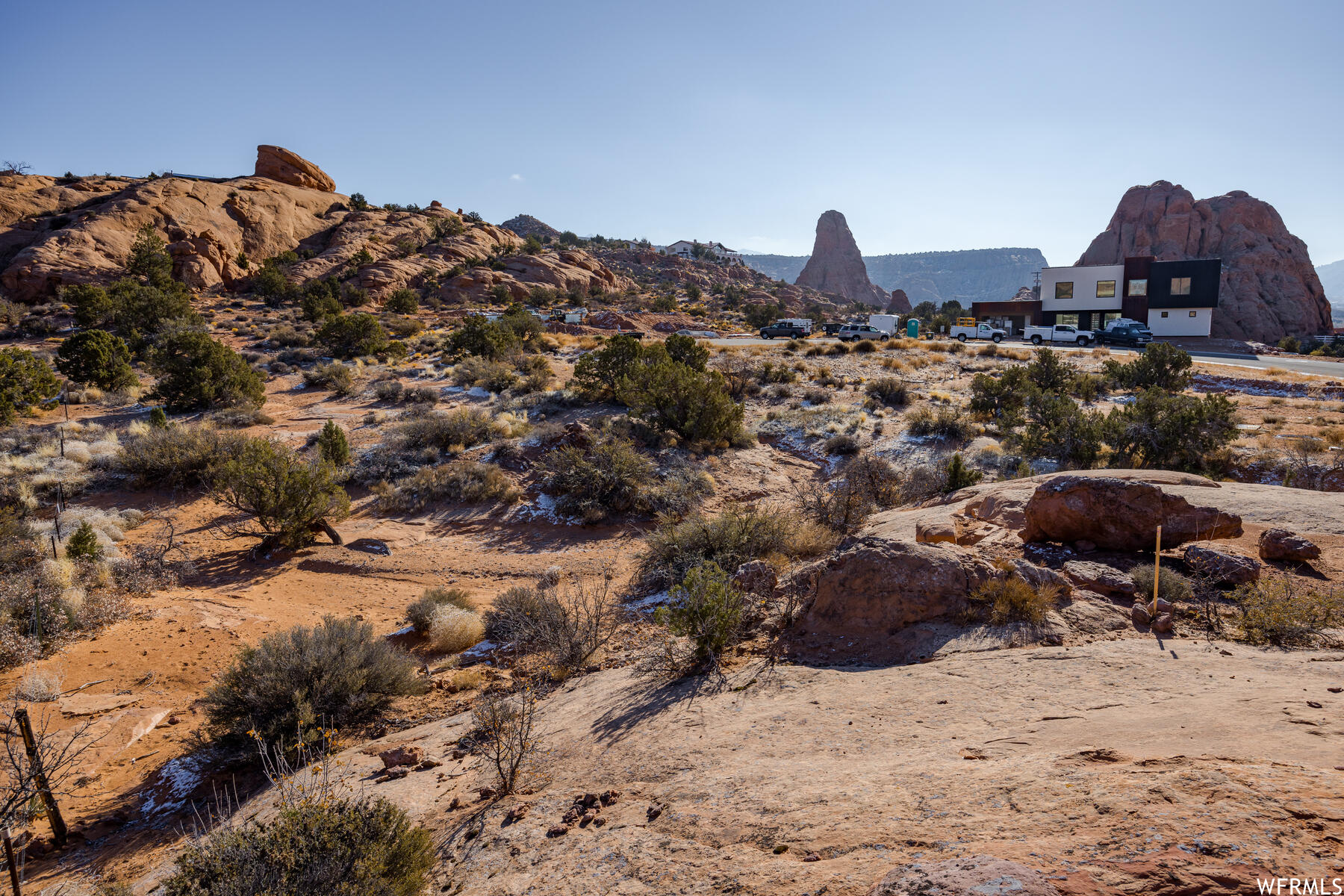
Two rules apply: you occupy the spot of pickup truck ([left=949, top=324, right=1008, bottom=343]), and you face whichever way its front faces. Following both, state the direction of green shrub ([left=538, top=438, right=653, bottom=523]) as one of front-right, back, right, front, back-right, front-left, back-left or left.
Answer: right

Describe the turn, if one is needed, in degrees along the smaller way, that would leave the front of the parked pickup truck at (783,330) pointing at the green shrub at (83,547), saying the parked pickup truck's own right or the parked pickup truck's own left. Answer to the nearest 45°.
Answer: approximately 90° to the parked pickup truck's own left

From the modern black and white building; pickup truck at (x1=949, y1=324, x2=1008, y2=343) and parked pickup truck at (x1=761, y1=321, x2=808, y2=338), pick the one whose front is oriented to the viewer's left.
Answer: the parked pickup truck

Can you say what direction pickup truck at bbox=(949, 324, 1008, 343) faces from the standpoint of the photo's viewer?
facing to the right of the viewer

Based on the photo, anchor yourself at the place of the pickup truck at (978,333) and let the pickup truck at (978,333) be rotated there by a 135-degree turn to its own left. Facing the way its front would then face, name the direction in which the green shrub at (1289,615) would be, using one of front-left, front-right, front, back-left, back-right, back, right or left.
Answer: back-left

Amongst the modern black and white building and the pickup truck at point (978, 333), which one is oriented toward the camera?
the modern black and white building

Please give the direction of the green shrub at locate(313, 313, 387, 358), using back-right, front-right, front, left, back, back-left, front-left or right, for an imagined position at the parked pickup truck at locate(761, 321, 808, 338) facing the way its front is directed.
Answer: front-left

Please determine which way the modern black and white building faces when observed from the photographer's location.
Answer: facing the viewer

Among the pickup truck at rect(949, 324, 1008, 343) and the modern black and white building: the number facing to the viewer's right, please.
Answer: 1

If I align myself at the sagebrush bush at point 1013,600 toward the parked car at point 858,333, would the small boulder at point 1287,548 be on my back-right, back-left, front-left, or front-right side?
front-right

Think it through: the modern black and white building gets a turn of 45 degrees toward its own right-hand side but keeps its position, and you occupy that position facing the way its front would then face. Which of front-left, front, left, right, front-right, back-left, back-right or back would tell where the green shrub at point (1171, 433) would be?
front-left

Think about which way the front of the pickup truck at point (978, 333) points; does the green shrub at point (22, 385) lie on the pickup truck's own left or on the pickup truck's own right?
on the pickup truck's own right

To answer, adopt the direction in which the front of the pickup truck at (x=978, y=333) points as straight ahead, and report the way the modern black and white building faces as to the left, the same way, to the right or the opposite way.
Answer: to the right

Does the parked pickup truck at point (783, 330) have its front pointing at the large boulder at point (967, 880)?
no

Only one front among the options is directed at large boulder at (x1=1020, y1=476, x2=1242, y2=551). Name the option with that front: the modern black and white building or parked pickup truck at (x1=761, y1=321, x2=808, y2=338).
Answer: the modern black and white building

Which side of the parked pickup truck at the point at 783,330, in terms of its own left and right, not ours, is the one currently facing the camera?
left

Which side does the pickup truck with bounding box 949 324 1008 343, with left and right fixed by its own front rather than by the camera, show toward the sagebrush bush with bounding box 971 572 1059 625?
right

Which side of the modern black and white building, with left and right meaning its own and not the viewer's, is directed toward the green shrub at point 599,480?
front

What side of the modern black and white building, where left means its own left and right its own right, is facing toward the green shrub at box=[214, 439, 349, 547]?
front

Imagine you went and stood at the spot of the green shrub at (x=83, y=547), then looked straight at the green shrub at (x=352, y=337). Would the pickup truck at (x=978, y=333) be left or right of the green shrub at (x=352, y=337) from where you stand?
right
